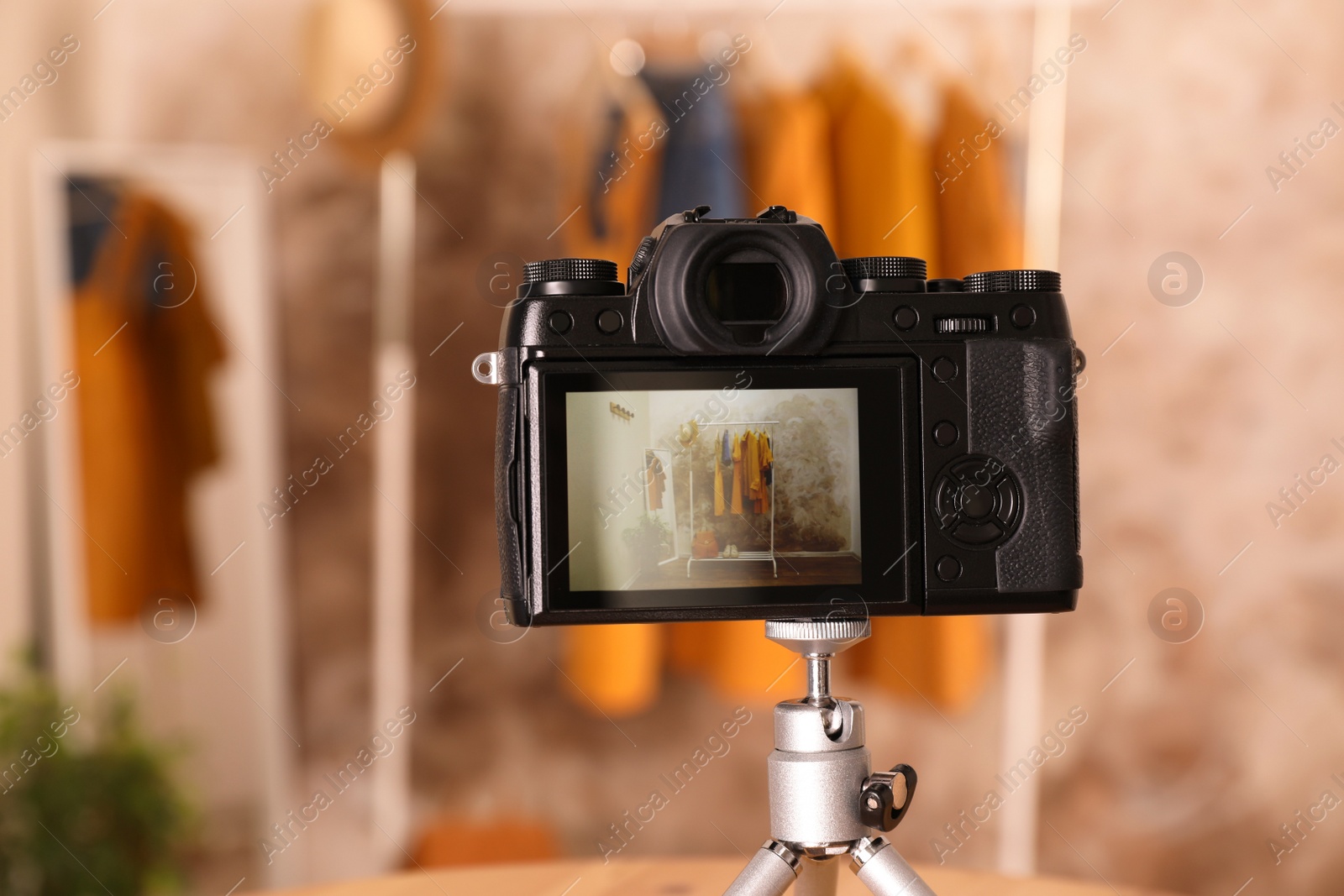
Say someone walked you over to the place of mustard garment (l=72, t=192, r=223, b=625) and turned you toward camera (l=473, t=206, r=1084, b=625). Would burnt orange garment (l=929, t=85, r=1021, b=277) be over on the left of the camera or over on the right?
left

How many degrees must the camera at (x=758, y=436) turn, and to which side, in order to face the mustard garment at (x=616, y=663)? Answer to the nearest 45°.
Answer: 0° — it already faces it

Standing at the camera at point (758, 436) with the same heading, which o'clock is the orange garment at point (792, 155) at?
The orange garment is roughly at 12 o'clock from the camera.

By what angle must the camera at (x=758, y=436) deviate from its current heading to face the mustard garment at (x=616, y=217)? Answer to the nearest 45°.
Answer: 0° — it already faces it

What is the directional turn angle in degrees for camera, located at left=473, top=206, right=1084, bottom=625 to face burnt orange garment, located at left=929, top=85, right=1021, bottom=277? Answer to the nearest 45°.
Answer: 0° — it already faces it

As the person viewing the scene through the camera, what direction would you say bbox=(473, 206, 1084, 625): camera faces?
facing away from the viewer

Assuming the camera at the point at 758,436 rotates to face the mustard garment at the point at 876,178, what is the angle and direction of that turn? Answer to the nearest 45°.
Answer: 0° — it already faces it

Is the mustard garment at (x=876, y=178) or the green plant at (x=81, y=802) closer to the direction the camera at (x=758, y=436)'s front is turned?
the mustard garment
